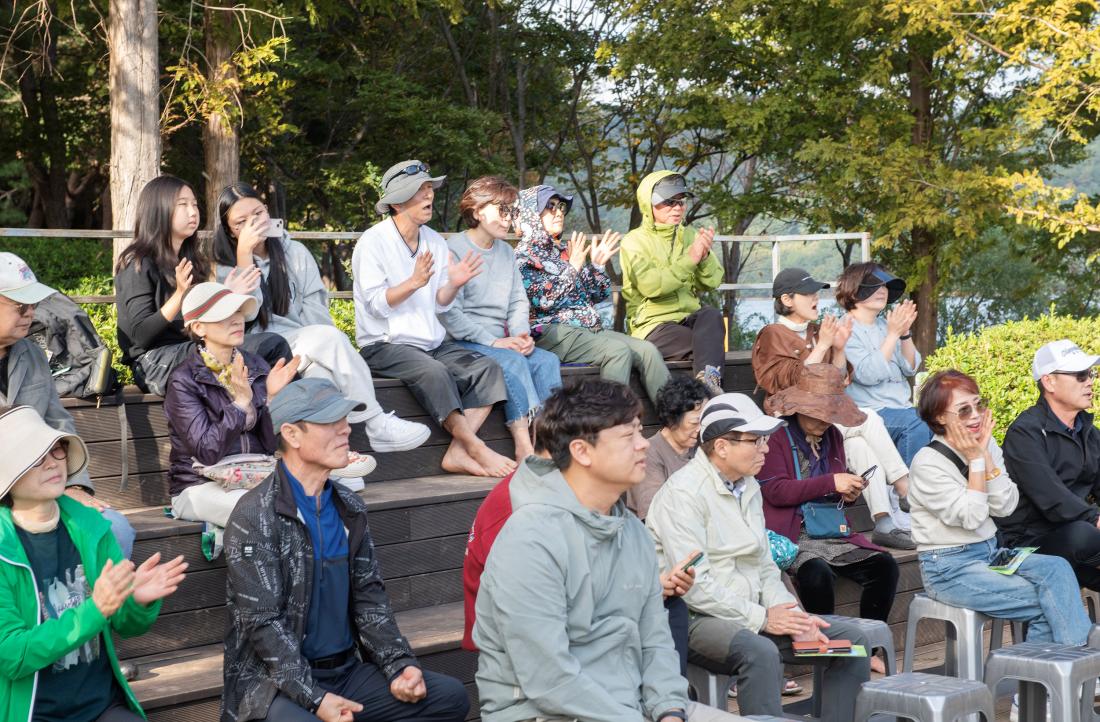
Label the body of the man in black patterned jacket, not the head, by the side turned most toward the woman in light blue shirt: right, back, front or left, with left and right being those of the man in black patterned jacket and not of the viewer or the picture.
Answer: left

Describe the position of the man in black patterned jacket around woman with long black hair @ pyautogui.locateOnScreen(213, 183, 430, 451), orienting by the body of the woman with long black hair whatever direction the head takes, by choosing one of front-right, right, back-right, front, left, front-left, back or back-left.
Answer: front-right

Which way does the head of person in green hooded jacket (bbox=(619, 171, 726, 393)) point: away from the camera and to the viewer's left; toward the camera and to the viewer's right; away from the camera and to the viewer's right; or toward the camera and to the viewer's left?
toward the camera and to the viewer's right

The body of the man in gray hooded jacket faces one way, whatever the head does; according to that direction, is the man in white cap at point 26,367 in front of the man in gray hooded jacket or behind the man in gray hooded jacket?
behind

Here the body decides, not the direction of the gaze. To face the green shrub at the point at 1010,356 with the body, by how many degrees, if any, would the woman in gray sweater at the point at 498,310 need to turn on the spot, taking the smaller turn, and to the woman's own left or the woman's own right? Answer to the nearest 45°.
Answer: approximately 90° to the woman's own left

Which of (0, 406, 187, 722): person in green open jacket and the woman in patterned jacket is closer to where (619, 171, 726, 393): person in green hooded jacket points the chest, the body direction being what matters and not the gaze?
the person in green open jacket

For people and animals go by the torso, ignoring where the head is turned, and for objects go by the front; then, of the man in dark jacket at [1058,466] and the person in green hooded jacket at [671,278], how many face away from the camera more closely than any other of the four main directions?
0

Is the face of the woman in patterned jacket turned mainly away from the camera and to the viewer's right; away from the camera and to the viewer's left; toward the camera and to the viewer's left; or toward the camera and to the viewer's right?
toward the camera and to the viewer's right

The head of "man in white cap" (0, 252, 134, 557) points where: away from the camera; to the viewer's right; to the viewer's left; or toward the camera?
to the viewer's right

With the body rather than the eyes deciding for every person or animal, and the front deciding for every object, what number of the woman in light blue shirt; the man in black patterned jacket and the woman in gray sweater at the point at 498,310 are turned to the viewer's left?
0

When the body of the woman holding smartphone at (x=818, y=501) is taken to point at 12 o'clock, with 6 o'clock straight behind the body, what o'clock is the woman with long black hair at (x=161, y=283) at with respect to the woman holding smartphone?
The woman with long black hair is roughly at 4 o'clock from the woman holding smartphone.

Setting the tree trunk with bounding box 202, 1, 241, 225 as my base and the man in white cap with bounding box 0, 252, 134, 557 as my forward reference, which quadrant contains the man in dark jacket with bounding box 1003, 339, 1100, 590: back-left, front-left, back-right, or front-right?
front-left

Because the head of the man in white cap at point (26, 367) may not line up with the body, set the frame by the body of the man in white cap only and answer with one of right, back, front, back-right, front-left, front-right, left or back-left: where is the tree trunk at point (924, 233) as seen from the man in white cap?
left

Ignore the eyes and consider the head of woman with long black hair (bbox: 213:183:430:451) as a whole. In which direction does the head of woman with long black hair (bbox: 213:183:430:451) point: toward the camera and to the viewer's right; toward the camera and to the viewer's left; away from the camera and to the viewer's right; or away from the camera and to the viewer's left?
toward the camera and to the viewer's right

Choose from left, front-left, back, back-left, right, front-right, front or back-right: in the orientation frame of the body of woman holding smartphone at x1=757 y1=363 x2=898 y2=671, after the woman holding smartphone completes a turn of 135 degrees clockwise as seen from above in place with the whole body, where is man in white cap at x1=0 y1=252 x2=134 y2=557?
front-left
